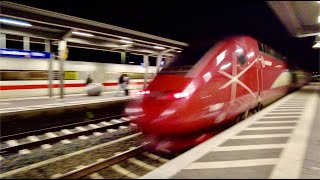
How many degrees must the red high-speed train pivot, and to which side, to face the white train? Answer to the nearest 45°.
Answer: approximately 90° to its right

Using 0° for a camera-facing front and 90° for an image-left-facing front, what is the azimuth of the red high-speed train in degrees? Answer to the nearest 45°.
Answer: approximately 45°

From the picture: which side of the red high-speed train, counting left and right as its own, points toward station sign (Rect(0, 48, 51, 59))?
right

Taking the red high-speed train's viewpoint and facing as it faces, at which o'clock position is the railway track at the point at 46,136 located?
The railway track is roughly at 2 o'clock from the red high-speed train.

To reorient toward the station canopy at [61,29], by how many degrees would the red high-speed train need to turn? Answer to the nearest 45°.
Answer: approximately 90° to its right
